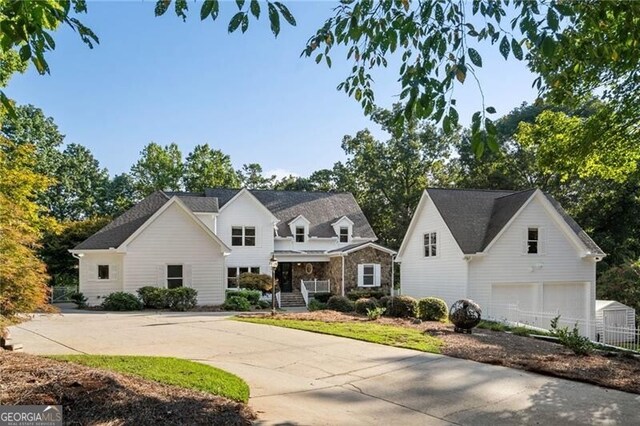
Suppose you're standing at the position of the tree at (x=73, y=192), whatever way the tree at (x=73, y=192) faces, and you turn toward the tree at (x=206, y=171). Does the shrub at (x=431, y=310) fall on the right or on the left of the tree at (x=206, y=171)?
right

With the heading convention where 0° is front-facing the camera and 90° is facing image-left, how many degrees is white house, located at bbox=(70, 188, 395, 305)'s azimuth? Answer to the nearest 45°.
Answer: approximately 0°

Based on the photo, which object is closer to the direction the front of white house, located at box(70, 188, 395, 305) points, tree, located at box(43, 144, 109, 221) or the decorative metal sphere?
the decorative metal sphere

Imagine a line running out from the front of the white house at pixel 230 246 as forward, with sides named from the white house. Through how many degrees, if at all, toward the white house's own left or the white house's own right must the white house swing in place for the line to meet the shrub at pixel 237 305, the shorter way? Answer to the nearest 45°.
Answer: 0° — it already faces it

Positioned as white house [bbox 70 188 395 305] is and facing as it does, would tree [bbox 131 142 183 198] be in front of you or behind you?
behind
